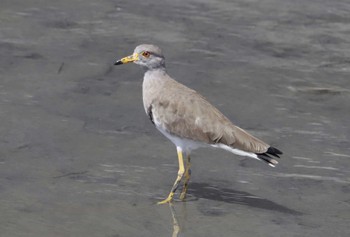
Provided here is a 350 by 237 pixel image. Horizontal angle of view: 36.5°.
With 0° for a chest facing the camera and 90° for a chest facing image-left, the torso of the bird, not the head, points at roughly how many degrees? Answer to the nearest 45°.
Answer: approximately 90°
